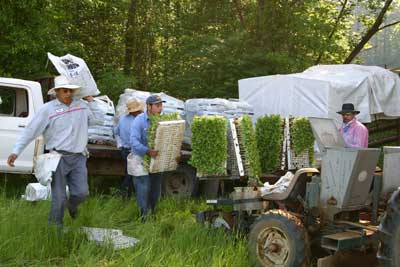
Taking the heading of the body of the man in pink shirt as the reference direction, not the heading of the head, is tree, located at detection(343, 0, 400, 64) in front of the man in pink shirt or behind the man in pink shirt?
behind

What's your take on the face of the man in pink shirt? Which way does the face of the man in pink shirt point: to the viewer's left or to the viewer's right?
to the viewer's left

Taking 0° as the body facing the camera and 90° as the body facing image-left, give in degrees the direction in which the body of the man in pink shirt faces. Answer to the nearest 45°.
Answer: approximately 45°

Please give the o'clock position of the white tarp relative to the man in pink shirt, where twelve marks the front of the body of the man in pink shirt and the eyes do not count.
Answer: The white tarp is roughly at 4 o'clock from the man in pink shirt.

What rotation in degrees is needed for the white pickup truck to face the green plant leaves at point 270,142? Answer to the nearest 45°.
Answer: approximately 135° to its left

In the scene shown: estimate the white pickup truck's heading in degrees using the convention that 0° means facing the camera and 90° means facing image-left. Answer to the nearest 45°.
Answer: approximately 90°

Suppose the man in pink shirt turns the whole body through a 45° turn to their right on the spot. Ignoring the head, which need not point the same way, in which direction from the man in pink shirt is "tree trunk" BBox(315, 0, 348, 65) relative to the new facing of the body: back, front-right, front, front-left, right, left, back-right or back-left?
right

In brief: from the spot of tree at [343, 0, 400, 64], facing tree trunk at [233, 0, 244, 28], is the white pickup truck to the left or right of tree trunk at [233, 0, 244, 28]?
left
